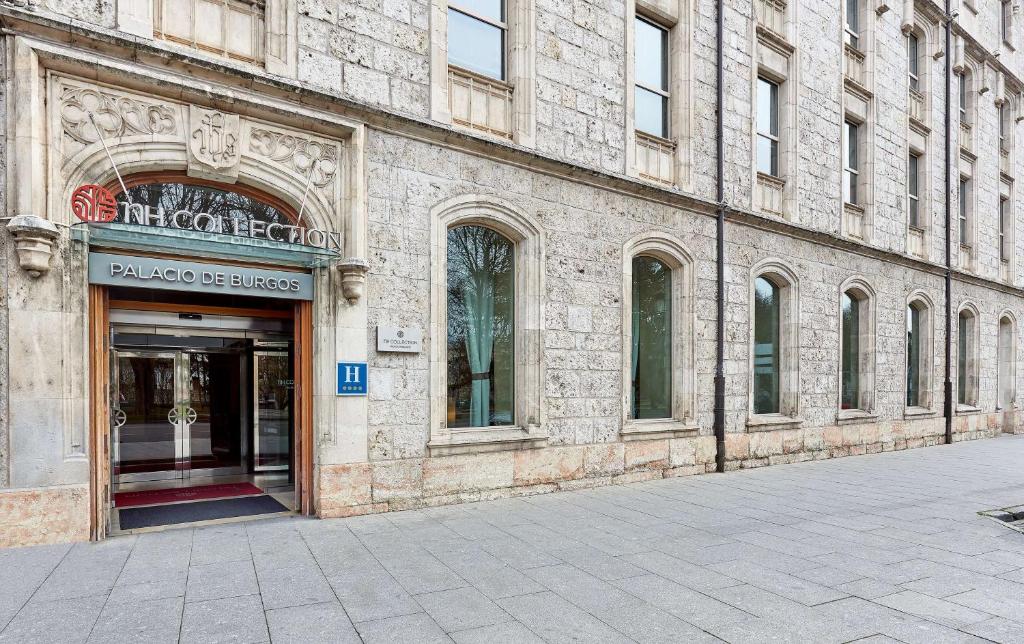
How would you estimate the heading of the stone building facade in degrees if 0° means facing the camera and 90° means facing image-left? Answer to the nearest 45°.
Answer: approximately 315°

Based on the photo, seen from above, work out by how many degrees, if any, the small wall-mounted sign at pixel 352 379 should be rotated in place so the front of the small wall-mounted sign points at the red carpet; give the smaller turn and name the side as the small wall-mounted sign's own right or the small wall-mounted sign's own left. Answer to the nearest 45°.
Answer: approximately 135° to the small wall-mounted sign's own right

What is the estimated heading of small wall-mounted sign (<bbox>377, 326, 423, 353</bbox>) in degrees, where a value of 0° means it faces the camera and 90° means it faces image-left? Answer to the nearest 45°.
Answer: approximately 0°

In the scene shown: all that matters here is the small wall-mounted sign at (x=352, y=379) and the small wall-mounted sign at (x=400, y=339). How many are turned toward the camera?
2
